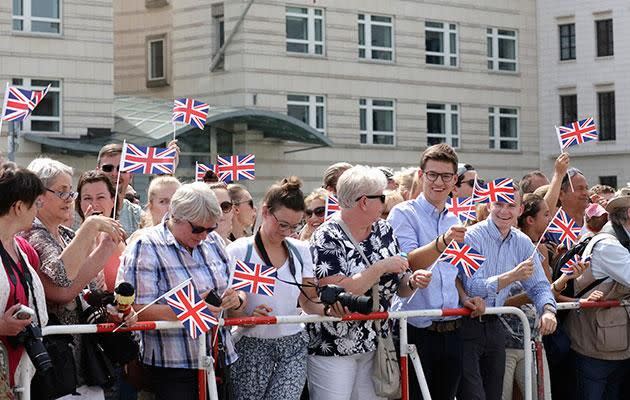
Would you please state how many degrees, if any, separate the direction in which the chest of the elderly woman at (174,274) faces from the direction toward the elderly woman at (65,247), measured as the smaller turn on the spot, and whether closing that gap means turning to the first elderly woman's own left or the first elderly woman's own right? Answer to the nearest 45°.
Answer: approximately 135° to the first elderly woman's own right

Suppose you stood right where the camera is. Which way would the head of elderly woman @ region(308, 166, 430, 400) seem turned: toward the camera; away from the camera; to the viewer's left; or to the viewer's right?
to the viewer's right

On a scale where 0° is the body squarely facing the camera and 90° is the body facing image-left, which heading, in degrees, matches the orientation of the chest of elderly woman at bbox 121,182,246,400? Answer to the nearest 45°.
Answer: approximately 315°

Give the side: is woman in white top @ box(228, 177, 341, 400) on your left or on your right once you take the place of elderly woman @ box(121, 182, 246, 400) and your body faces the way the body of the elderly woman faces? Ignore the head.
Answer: on your left

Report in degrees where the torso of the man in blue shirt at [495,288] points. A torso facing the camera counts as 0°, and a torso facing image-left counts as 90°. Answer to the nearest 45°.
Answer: approximately 0°

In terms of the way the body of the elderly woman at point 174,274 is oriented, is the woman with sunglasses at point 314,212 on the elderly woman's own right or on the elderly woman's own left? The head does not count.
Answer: on the elderly woman's own left

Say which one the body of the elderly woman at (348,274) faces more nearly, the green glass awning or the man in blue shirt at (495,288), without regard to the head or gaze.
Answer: the man in blue shirt

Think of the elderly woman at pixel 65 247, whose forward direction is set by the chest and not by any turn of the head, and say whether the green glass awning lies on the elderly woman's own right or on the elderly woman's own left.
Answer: on the elderly woman's own left

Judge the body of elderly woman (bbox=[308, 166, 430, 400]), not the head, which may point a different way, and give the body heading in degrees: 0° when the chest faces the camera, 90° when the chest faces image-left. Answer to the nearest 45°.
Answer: approximately 315°
